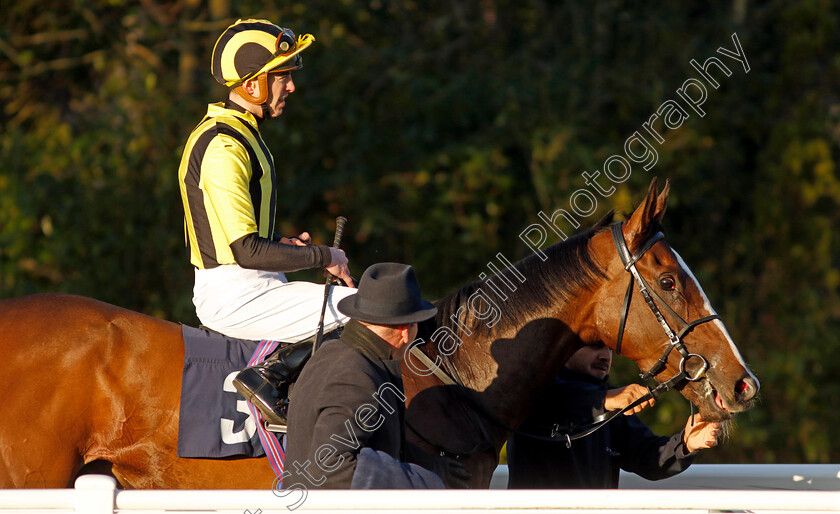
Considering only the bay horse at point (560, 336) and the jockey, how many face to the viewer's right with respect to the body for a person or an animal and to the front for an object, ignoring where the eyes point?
2

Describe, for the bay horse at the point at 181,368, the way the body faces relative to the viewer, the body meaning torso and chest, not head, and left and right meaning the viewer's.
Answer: facing to the right of the viewer

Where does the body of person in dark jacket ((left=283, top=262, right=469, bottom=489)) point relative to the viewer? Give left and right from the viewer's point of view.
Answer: facing away from the viewer and to the right of the viewer

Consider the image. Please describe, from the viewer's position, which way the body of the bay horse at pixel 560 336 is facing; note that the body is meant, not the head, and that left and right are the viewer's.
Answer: facing to the right of the viewer

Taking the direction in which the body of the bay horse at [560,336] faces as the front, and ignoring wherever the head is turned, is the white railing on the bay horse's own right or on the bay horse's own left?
on the bay horse's own right

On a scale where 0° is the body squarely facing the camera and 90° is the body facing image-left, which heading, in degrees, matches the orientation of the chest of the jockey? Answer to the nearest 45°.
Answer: approximately 270°

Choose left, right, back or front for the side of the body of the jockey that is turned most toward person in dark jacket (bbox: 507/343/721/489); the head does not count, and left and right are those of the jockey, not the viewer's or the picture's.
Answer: front

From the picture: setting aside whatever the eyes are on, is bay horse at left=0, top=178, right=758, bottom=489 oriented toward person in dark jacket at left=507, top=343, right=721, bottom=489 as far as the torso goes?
yes
